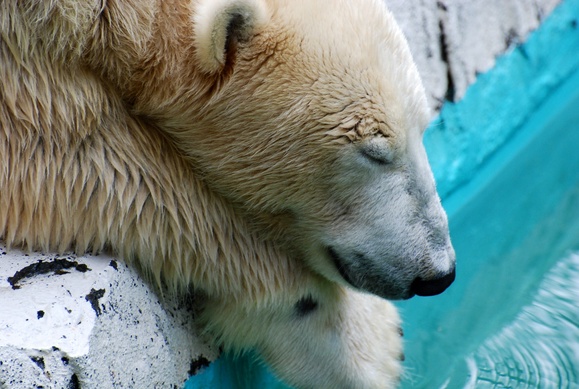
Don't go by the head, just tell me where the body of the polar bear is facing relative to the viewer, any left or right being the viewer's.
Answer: facing to the right of the viewer
